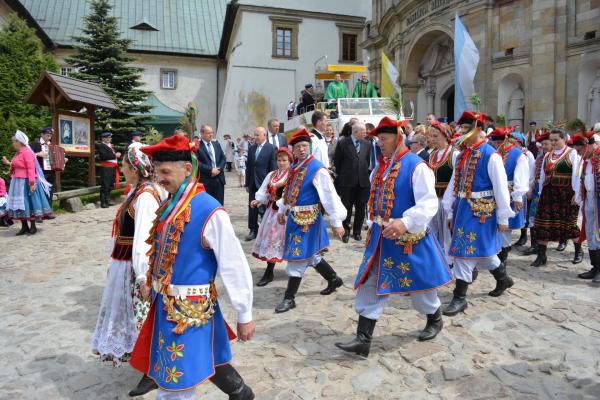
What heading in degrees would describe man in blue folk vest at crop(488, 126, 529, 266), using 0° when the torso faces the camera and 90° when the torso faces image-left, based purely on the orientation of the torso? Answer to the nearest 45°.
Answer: approximately 45°

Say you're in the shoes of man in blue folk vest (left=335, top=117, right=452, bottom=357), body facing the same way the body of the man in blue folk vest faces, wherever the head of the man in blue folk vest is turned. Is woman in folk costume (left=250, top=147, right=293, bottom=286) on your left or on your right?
on your right

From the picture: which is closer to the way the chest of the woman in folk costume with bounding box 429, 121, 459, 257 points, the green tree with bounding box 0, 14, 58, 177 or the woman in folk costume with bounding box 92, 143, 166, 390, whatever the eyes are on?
the woman in folk costume

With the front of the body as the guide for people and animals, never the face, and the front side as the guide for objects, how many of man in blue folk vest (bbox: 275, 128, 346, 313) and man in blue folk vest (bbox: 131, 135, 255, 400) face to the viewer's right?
0

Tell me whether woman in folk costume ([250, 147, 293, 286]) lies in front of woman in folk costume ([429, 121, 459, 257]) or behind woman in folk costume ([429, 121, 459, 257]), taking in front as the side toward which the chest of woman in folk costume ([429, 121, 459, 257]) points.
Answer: in front

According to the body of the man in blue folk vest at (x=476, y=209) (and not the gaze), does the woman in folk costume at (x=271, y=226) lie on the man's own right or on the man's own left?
on the man's own right

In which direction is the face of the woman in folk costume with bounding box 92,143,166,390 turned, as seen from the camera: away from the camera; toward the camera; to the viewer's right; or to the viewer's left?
to the viewer's left

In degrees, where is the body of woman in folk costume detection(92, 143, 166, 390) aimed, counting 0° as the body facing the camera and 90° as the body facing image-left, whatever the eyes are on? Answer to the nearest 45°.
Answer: approximately 90°

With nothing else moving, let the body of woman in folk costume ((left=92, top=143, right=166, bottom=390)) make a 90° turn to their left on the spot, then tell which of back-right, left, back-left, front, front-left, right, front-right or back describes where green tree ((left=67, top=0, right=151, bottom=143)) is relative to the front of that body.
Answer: back
